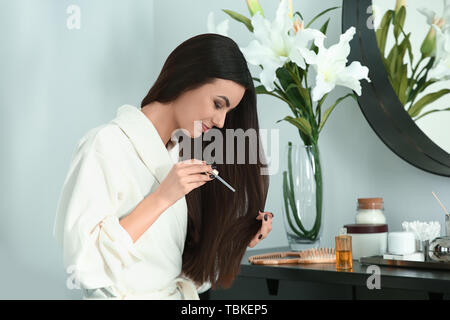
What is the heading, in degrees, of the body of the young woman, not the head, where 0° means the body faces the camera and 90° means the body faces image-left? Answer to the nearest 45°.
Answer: approximately 315°

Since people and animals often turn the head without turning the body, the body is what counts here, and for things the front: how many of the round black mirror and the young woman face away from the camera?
0

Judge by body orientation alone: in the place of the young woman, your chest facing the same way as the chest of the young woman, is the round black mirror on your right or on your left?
on your left

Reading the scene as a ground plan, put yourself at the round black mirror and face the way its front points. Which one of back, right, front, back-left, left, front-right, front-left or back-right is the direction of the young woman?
front-right

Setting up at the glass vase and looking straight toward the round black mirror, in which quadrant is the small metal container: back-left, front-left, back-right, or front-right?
front-right

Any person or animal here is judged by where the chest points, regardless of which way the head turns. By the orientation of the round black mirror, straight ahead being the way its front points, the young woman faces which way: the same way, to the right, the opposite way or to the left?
to the left
